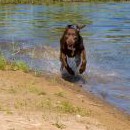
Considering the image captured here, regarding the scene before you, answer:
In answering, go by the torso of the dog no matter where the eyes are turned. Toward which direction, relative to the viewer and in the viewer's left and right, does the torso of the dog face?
facing the viewer
